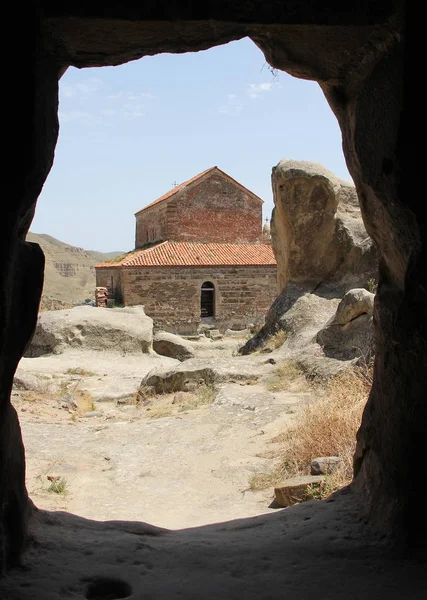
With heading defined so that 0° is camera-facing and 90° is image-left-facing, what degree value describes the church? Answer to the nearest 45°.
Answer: approximately 0°

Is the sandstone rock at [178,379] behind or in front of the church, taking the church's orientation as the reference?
in front

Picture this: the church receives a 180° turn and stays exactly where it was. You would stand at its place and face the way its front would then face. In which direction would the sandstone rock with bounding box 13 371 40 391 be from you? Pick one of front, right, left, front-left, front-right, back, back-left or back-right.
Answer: back

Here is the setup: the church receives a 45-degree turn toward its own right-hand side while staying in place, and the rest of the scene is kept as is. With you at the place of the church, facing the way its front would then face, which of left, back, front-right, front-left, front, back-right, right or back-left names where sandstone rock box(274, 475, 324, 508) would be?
front-left

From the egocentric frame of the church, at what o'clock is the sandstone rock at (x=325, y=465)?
The sandstone rock is roughly at 12 o'clock from the church.

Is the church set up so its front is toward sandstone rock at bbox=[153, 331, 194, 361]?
yes
